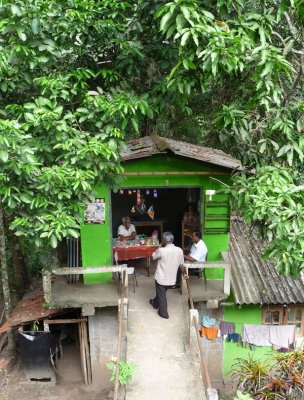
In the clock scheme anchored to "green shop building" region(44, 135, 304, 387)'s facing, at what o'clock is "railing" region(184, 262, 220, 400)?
The railing is roughly at 12 o'clock from the green shop building.

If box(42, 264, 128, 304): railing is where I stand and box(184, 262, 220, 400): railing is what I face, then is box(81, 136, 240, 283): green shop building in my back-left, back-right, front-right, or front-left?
front-left

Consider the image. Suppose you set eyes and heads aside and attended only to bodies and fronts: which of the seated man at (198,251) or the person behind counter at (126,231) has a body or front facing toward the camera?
the person behind counter

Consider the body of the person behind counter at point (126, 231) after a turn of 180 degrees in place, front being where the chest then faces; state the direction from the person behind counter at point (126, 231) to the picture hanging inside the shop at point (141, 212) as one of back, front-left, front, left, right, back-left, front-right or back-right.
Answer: front

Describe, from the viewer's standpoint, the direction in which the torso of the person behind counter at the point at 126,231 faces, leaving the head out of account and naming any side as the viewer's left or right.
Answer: facing the viewer

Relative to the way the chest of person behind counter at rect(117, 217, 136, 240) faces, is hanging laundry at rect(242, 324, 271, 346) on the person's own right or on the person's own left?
on the person's own left

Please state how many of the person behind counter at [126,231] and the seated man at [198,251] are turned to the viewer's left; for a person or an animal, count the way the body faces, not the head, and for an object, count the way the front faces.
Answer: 1

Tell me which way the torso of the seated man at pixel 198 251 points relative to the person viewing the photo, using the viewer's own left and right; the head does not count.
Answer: facing to the left of the viewer

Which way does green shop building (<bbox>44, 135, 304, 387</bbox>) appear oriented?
toward the camera
